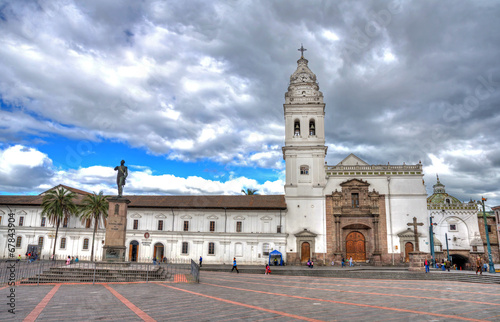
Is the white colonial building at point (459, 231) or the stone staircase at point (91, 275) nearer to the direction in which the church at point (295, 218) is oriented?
the stone staircase

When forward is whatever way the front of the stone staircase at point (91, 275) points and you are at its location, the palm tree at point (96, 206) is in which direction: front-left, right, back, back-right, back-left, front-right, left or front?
back

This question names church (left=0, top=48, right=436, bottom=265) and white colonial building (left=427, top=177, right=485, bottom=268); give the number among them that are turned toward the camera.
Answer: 2

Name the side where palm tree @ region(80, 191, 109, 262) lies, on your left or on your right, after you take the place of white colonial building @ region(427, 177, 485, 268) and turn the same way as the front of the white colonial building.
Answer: on your right

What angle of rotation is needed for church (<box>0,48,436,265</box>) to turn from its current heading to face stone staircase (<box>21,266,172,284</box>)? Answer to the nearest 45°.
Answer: approximately 45° to its right

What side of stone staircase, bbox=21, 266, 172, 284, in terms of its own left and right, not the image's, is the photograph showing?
front

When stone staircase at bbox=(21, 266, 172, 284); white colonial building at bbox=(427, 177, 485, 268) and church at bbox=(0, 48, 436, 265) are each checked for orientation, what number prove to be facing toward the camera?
3

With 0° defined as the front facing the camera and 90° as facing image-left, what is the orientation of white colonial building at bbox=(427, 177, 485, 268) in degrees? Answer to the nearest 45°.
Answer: approximately 0°

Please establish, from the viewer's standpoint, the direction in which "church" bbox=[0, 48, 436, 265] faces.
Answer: facing the viewer

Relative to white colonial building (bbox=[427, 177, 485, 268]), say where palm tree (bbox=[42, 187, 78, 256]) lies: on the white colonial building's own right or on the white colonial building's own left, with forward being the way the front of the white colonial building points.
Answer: on the white colonial building's own right

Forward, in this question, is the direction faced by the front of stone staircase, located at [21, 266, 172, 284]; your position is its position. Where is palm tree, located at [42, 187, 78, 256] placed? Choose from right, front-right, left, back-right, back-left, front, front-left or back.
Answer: back
